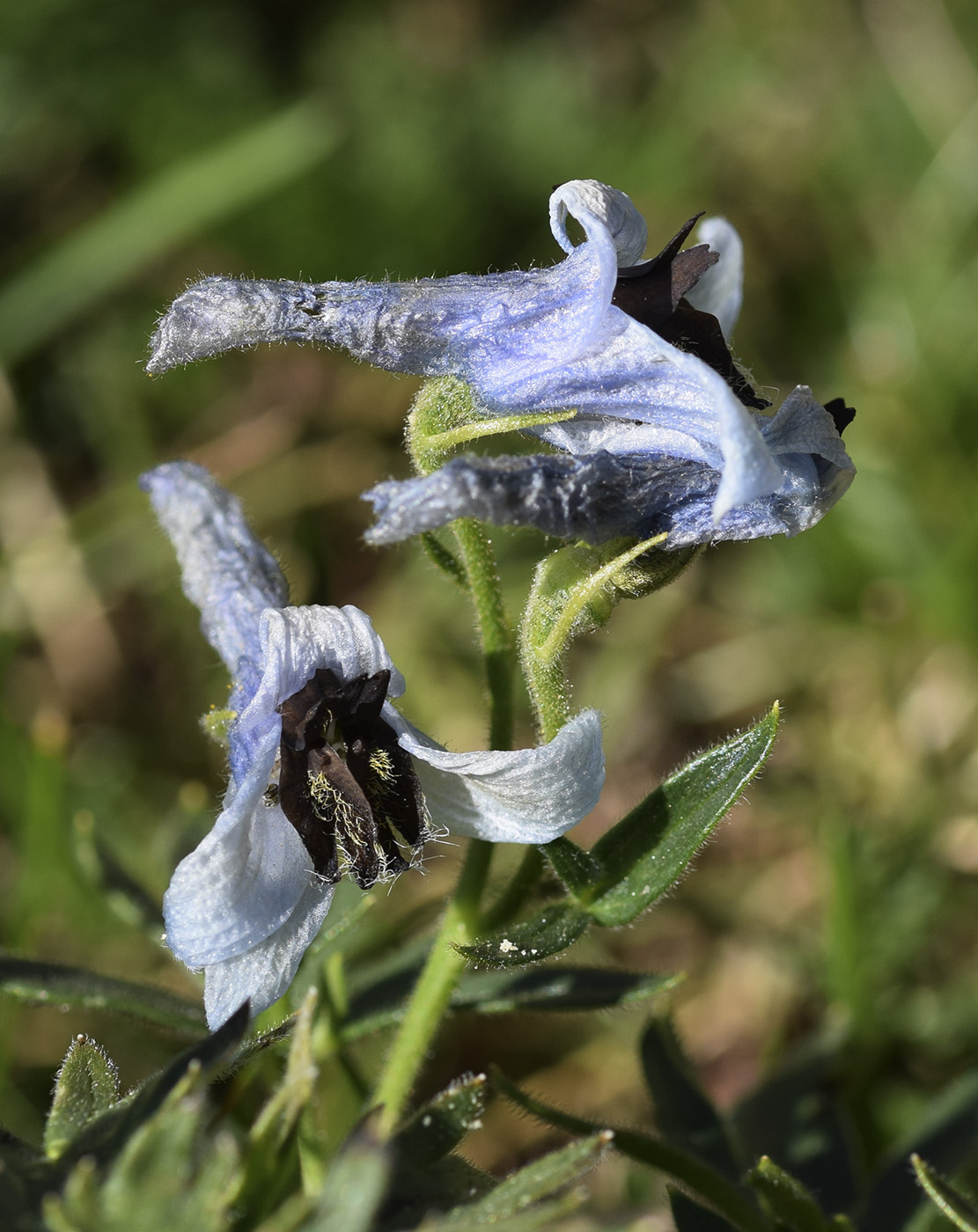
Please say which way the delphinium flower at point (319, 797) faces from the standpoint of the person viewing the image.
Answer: facing the viewer and to the right of the viewer

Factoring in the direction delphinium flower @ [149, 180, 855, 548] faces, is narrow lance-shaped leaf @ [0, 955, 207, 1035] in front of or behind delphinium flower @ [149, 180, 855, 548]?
behind

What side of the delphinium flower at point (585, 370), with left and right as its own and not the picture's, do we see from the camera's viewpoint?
right

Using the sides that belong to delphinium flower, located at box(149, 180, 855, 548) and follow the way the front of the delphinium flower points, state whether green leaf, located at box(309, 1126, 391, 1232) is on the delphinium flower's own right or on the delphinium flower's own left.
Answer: on the delphinium flower's own right

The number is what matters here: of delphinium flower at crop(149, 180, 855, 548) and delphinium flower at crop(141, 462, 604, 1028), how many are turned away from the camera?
0
